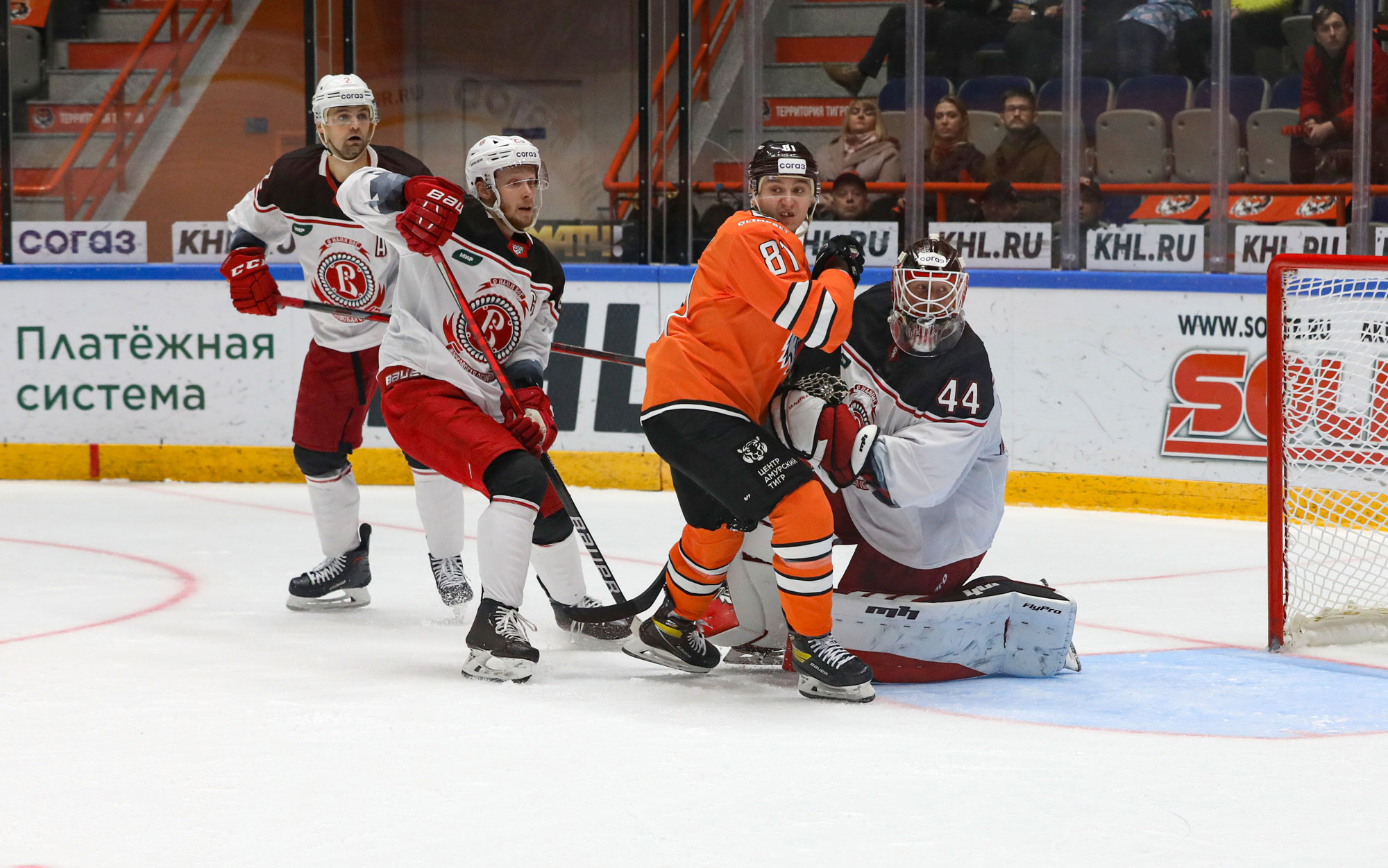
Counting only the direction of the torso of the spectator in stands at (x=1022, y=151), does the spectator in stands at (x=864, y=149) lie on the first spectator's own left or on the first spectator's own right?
on the first spectator's own right

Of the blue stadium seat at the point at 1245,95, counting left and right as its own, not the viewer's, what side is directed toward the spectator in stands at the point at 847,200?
right

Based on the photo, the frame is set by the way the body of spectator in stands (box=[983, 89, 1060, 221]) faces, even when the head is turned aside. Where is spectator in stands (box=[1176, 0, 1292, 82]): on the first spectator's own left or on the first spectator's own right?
on the first spectator's own left
